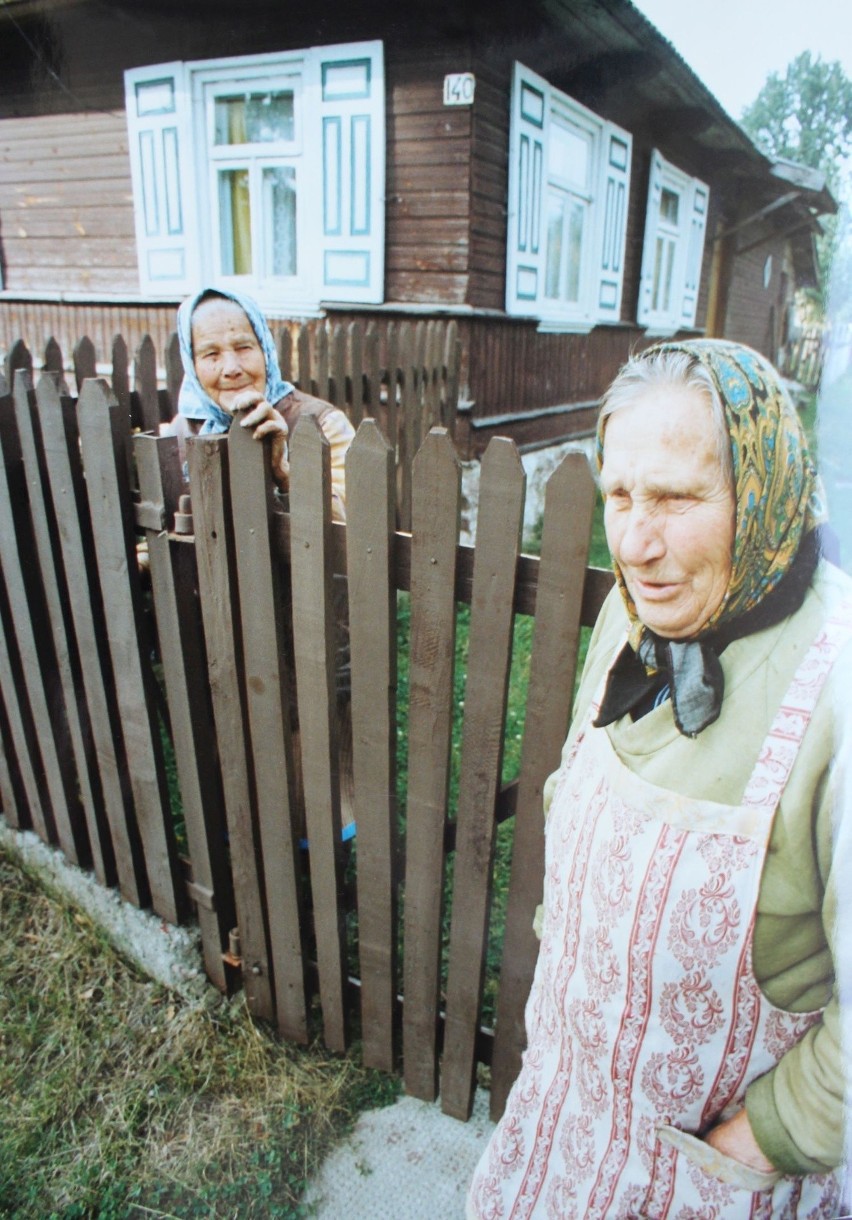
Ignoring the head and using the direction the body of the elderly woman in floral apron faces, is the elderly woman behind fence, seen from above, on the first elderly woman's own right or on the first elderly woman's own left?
on the first elderly woman's own right

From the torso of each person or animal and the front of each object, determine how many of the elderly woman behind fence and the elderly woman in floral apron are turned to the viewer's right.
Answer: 0

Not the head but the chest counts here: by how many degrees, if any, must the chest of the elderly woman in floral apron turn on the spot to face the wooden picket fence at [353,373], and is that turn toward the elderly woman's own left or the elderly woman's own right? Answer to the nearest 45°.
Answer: approximately 90° to the elderly woman's own right

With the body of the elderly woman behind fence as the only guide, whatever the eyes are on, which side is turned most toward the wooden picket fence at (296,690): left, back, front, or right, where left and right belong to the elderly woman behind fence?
front

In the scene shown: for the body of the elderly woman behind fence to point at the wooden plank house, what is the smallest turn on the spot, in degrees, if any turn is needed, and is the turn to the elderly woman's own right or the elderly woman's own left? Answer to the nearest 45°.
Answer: approximately 180°

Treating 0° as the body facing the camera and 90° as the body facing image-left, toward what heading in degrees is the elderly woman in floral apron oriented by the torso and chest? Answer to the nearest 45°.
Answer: approximately 45°

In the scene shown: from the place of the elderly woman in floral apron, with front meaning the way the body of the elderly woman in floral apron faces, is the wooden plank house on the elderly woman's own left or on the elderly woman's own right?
on the elderly woman's own right
